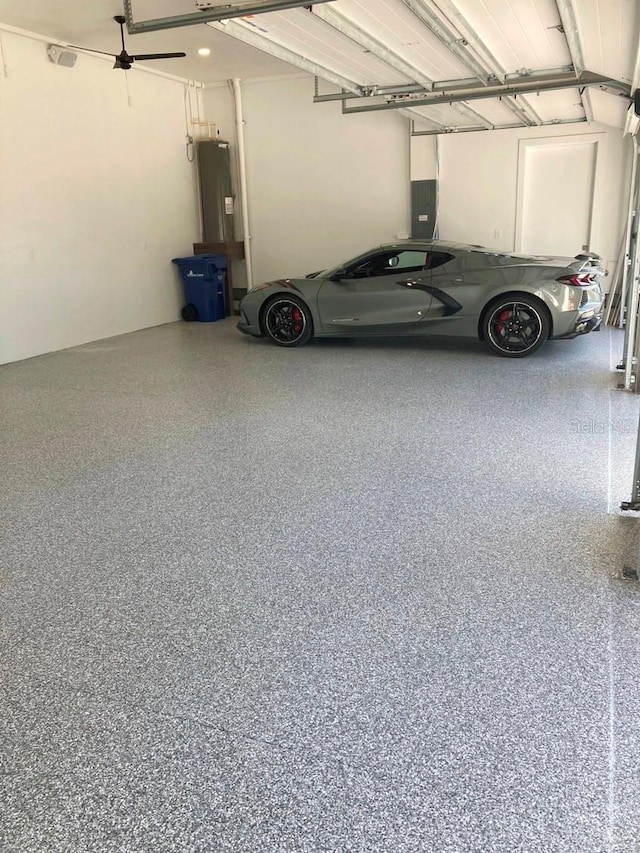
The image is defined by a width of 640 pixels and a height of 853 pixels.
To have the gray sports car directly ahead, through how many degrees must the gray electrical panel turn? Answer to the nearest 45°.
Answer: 0° — it already faces it

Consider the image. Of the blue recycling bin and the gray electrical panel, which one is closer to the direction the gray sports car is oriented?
the blue recycling bin

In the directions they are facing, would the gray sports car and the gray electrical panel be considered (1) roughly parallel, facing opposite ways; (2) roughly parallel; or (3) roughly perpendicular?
roughly perpendicular

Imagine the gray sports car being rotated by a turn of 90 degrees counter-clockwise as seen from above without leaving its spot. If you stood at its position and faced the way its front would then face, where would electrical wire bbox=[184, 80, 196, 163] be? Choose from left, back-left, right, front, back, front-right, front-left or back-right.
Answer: back-right

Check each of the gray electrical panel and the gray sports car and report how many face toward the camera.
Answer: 1

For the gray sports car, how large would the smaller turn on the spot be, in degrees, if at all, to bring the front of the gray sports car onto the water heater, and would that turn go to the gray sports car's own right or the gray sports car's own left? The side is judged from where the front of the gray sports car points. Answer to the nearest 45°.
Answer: approximately 45° to the gray sports car's own right

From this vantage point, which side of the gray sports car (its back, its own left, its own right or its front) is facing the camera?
left

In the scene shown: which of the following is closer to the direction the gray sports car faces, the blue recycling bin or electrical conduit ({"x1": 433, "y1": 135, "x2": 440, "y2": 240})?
the blue recycling bin

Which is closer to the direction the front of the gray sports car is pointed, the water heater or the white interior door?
the water heater

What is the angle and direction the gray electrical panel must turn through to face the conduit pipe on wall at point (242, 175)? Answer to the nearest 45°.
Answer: approximately 90° to its right

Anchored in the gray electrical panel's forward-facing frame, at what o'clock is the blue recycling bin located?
The blue recycling bin is roughly at 3 o'clock from the gray electrical panel.

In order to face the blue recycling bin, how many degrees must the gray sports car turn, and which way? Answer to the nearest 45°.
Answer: approximately 45° to its right

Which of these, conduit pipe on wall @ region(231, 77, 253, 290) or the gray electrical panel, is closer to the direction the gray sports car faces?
the conduit pipe on wall
